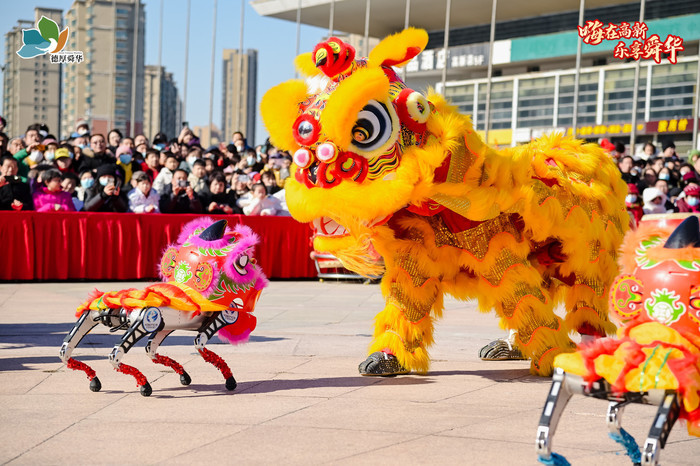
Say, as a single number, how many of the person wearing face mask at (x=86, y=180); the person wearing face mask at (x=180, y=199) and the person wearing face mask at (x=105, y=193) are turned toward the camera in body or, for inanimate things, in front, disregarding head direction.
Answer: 3

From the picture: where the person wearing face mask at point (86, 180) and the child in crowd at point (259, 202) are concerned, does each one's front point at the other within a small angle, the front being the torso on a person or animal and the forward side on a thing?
no

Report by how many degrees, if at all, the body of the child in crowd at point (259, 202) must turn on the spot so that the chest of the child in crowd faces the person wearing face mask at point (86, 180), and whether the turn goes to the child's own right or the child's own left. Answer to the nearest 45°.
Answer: approximately 90° to the child's own right

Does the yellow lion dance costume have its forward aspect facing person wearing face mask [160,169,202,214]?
no

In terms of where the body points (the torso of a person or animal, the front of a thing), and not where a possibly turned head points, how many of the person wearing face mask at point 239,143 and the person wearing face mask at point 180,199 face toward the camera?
2

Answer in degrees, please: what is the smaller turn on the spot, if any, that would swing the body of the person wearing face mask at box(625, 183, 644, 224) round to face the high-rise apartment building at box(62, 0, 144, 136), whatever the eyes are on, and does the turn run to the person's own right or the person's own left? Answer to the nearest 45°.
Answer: approximately 90° to the person's own right

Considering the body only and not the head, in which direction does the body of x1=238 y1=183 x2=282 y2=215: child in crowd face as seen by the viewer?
toward the camera

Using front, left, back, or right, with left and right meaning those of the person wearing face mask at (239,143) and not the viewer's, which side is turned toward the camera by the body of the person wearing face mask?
front

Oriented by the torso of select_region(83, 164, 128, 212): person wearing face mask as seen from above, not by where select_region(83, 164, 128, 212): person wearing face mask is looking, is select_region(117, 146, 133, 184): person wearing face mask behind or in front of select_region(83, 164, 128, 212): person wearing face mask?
behind

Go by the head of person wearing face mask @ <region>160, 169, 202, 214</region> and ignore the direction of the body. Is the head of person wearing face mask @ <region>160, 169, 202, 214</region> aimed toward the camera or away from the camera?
toward the camera

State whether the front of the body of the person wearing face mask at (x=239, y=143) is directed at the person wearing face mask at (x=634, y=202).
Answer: no

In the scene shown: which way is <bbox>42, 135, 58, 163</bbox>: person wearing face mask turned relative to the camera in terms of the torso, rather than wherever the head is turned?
toward the camera

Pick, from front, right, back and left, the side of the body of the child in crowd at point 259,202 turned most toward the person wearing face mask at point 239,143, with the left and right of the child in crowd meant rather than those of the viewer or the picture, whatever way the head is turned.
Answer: back

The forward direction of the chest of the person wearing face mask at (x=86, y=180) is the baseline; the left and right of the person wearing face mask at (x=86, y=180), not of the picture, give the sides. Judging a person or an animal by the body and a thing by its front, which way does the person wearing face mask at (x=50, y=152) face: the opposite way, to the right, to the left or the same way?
the same way

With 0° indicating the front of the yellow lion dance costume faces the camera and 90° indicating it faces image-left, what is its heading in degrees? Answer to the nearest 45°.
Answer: approximately 45°
